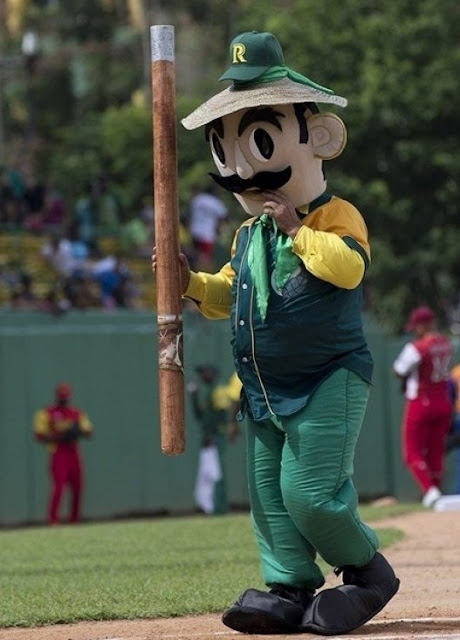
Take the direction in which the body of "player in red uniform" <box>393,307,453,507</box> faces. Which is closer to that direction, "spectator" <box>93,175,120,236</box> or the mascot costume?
the spectator

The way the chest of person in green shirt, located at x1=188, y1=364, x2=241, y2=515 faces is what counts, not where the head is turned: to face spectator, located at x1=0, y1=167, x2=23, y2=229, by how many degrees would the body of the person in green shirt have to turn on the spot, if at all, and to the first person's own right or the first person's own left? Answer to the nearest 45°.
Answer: approximately 90° to the first person's own right

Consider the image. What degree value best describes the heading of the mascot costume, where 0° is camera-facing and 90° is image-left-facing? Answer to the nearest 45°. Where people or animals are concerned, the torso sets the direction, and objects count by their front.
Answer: approximately 45°

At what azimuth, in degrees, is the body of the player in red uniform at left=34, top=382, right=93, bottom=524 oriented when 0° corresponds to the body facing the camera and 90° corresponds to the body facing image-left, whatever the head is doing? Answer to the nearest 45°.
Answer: approximately 0°

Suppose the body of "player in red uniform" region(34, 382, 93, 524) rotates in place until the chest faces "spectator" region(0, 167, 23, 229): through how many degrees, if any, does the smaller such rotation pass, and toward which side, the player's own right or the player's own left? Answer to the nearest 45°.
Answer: approximately 180°

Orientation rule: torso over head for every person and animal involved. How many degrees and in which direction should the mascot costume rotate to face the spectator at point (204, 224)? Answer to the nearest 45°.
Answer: approximately 135° to its right

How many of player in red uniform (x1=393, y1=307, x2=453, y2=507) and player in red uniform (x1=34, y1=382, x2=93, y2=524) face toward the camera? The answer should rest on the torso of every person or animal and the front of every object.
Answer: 1
